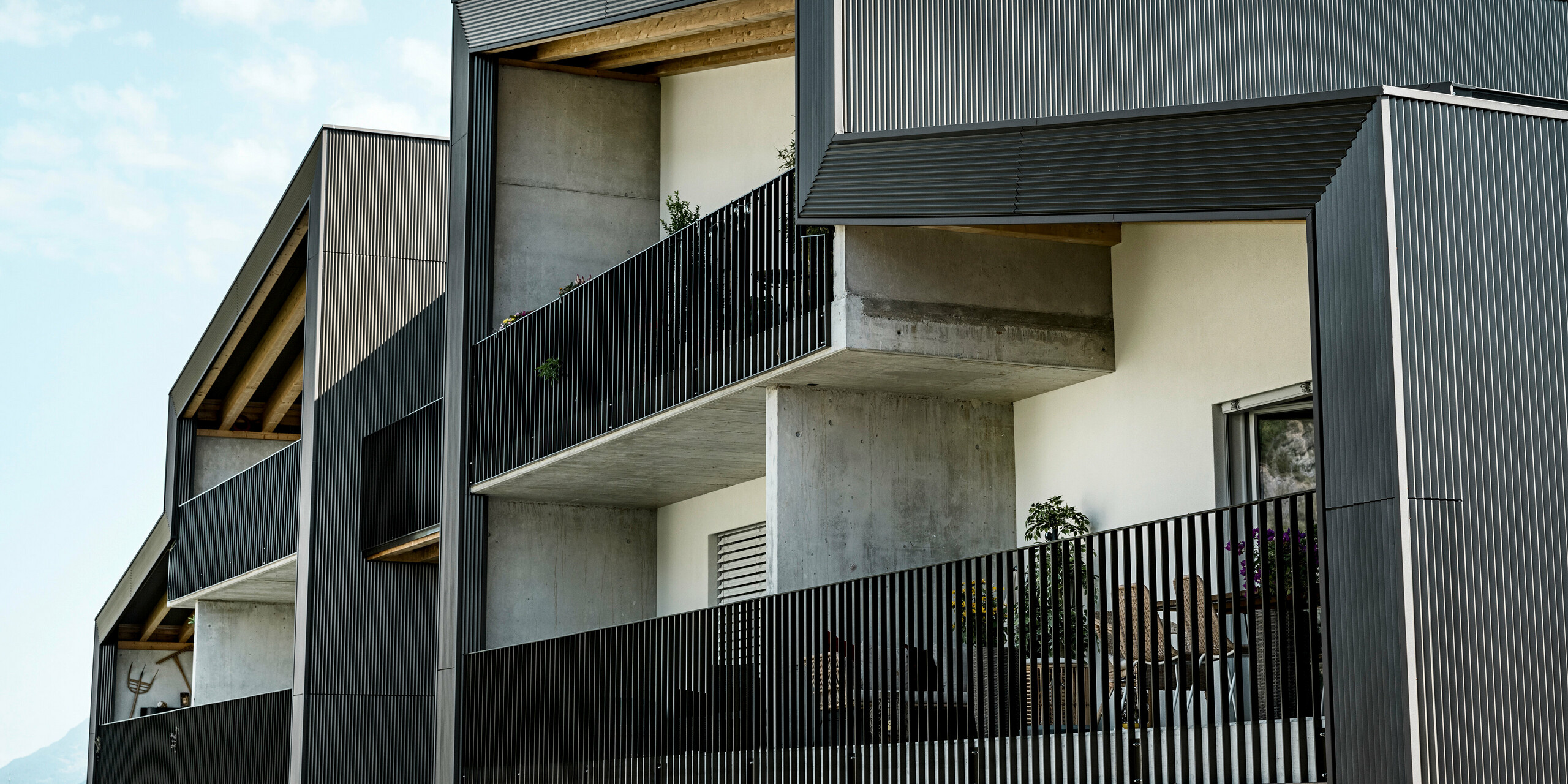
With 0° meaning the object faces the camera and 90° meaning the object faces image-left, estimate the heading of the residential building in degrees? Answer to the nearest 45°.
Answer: approximately 45°
